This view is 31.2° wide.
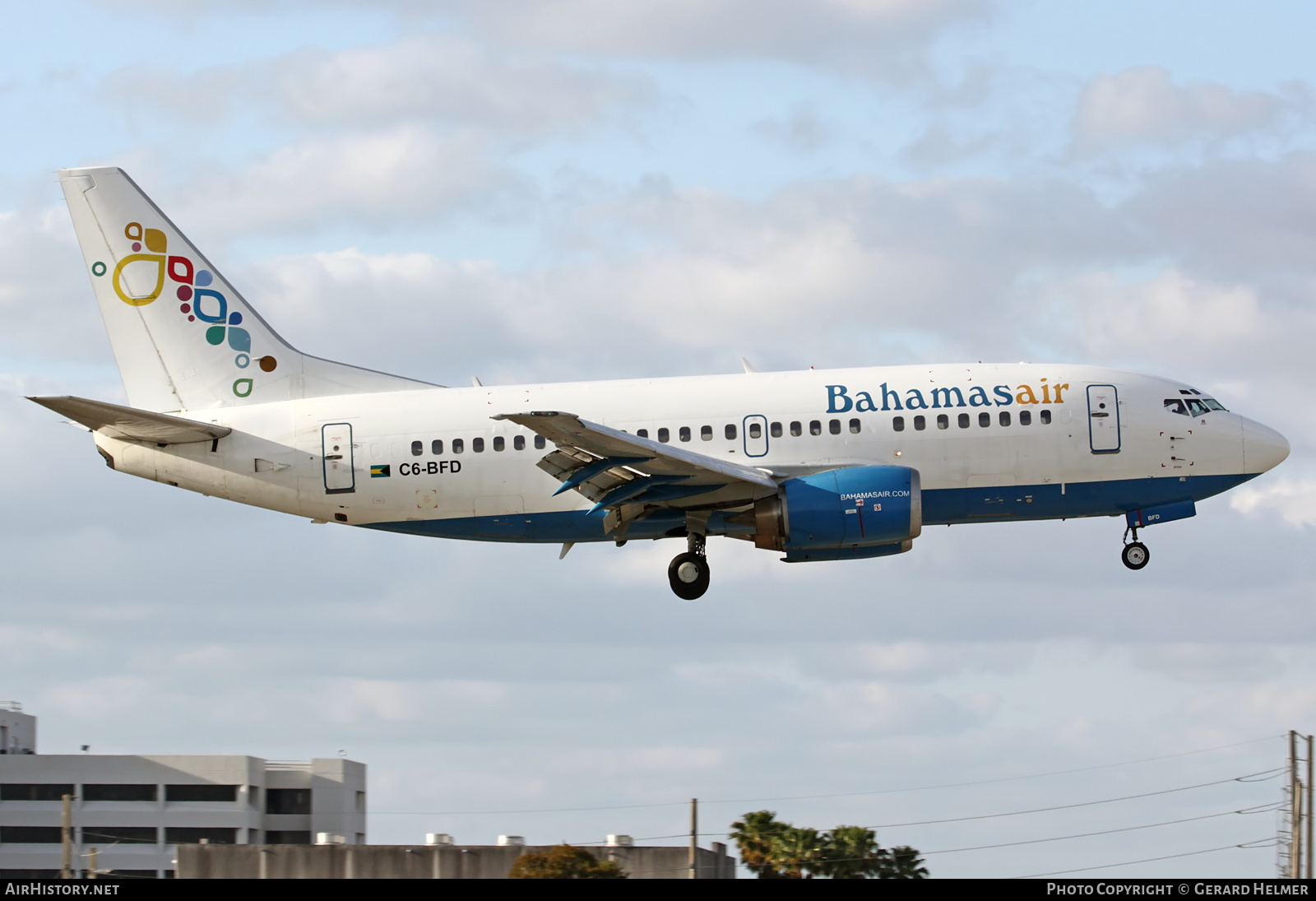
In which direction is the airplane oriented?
to the viewer's right

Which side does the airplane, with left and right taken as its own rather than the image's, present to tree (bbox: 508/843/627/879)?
left
